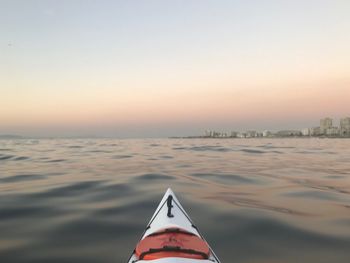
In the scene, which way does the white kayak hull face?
away from the camera
